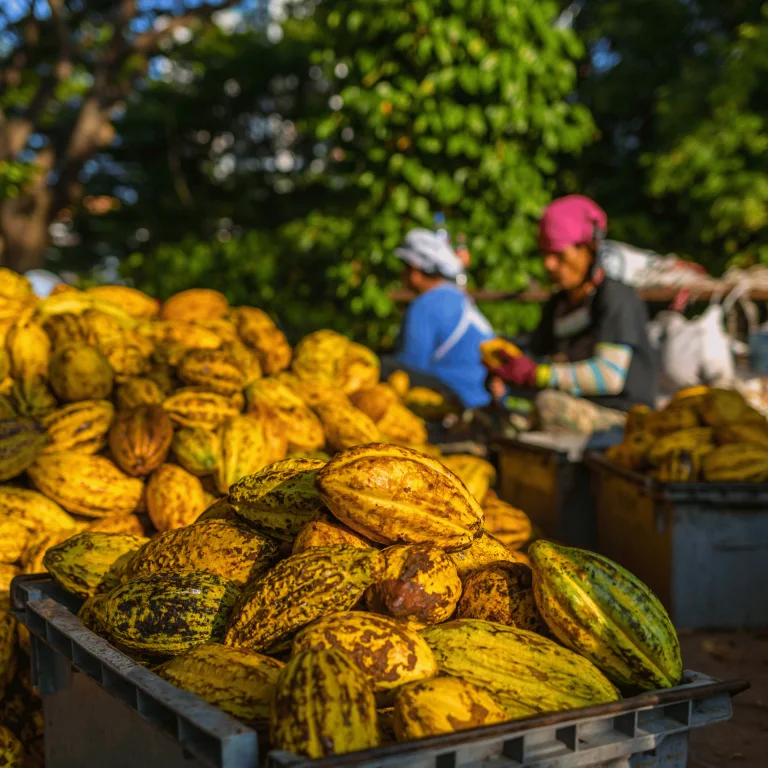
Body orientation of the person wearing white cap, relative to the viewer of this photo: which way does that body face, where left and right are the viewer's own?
facing away from the viewer and to the left of the viewer

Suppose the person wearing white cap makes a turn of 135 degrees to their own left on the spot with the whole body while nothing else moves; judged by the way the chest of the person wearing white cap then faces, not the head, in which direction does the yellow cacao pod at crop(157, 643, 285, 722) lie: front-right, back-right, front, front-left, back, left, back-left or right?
front

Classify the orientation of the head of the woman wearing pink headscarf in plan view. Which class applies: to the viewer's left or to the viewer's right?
to the viewer's left

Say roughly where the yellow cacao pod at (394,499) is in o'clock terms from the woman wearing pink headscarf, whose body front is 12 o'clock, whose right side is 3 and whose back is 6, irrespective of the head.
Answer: The yellow cacao pod is roughly at 11 o'clock from the woman wearing pink headscarf.

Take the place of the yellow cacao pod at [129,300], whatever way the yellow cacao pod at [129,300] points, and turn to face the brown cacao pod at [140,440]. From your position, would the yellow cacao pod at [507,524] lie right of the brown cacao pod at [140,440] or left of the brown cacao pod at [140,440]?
left

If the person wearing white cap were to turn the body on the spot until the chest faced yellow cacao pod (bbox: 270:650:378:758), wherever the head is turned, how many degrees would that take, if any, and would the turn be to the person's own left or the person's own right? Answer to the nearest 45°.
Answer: approximately 135° to the person's own left

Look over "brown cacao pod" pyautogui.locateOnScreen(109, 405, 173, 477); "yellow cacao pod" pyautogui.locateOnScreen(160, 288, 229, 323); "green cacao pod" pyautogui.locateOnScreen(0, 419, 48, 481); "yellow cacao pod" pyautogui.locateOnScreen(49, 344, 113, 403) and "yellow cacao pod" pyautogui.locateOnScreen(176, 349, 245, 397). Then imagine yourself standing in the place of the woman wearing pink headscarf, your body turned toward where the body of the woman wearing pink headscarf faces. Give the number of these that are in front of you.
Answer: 5

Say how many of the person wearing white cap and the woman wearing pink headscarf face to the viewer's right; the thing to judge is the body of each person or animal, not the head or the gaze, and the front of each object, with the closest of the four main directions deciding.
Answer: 0

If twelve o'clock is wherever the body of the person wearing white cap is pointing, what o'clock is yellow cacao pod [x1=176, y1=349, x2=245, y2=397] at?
The yellow cacao pod is roughly at 8 o'clock from the person wearing white cap.

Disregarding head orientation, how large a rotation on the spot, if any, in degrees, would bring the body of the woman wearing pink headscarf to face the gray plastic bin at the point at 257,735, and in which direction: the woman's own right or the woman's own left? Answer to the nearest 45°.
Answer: approximately 45° to the woman's own left

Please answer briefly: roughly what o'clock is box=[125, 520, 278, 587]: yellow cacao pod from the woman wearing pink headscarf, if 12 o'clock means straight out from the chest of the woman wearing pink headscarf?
The yellow cacao pod is roughly at 11 o'clock from the woman wearing pink headscarf.
